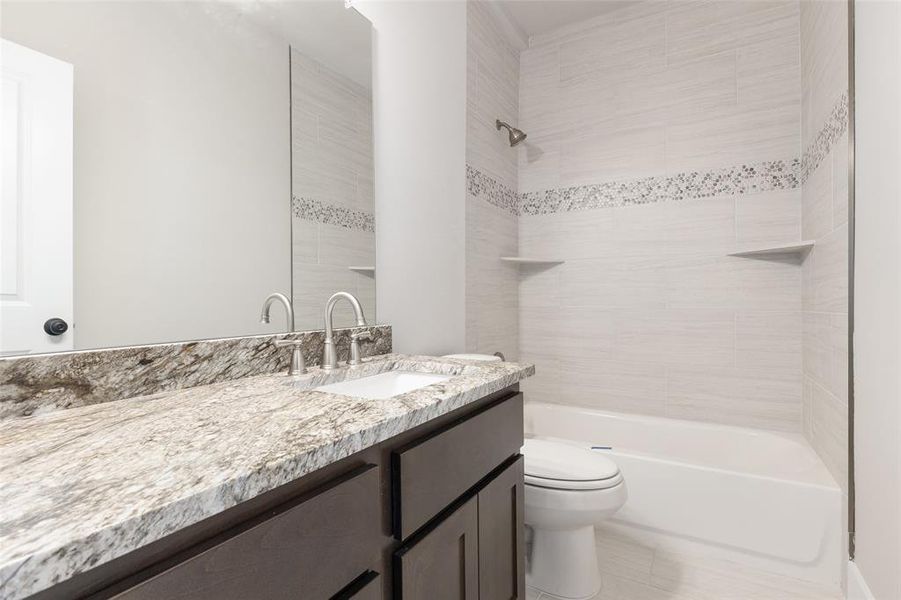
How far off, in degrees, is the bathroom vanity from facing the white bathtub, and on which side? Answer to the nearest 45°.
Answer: approximately 45° to its left

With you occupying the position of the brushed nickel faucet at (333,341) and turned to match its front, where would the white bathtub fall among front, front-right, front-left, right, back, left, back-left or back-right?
front-left

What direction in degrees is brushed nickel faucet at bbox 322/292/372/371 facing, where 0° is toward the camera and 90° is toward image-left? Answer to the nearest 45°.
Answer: approximately 315°

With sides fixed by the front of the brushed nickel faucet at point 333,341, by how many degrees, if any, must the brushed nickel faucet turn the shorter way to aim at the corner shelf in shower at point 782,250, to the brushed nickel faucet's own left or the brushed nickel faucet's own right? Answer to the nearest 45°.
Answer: approximately 45° to the brushed nickel faucet's own left
